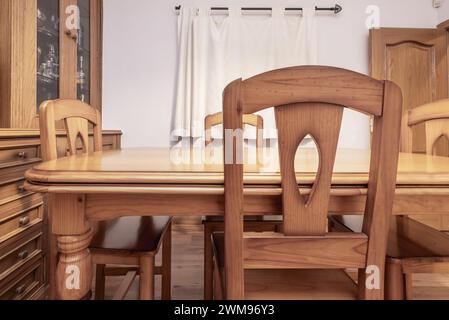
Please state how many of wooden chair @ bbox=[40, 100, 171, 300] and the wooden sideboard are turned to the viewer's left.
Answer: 0

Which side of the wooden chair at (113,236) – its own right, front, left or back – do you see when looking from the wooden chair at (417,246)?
front

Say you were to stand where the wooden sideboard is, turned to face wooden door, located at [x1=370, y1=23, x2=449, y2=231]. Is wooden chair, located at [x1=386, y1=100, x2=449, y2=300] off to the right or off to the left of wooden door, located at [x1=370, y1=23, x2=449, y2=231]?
right

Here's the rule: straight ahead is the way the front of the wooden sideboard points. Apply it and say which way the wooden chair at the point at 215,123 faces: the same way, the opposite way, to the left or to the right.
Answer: to the right

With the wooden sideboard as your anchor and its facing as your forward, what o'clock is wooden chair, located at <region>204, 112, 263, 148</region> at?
The wooden chair is roughly at 10 o'clock from the wooden sideboard.

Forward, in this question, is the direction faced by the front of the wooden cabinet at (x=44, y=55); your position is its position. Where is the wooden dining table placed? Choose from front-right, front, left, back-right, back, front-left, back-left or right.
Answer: front-right

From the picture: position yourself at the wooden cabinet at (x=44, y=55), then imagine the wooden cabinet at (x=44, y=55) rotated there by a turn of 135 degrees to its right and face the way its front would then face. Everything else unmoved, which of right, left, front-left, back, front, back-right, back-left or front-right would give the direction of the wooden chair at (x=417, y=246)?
back-left

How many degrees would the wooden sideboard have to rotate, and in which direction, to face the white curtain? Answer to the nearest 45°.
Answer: approximately 90° to its left

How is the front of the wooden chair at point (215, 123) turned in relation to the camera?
facing the viewer

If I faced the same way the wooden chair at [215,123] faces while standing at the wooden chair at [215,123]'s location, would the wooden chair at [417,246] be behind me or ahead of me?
ahead

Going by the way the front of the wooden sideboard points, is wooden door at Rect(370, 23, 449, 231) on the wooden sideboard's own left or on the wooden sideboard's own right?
on the wooden sideboard's own left

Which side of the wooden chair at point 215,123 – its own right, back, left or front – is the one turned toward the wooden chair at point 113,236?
front

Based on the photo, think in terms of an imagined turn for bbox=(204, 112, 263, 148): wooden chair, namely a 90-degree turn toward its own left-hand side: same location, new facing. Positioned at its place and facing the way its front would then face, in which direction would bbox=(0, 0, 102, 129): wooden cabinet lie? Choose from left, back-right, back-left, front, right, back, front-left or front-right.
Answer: back

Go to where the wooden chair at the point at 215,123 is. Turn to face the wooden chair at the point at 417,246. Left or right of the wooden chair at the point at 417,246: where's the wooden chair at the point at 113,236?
right

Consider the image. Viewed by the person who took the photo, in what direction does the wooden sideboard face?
facing the viewer and to the right of the viewer

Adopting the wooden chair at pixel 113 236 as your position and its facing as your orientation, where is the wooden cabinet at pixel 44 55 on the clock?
The wooden cabinet is roughly at 7 o'clock from the wooden chair.

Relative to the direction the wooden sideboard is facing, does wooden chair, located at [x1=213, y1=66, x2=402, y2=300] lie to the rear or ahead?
ahead
